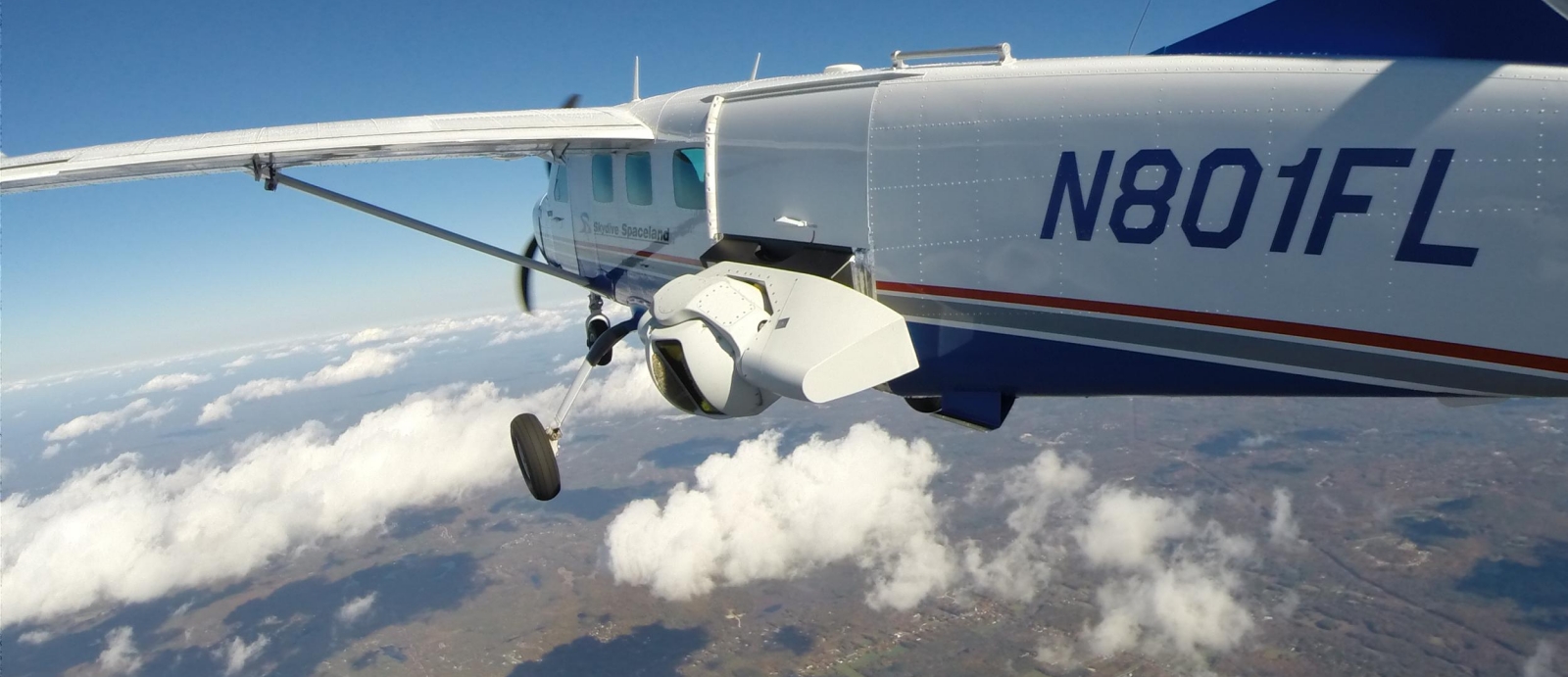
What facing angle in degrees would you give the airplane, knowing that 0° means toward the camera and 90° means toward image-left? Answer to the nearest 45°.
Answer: approximately 135°
